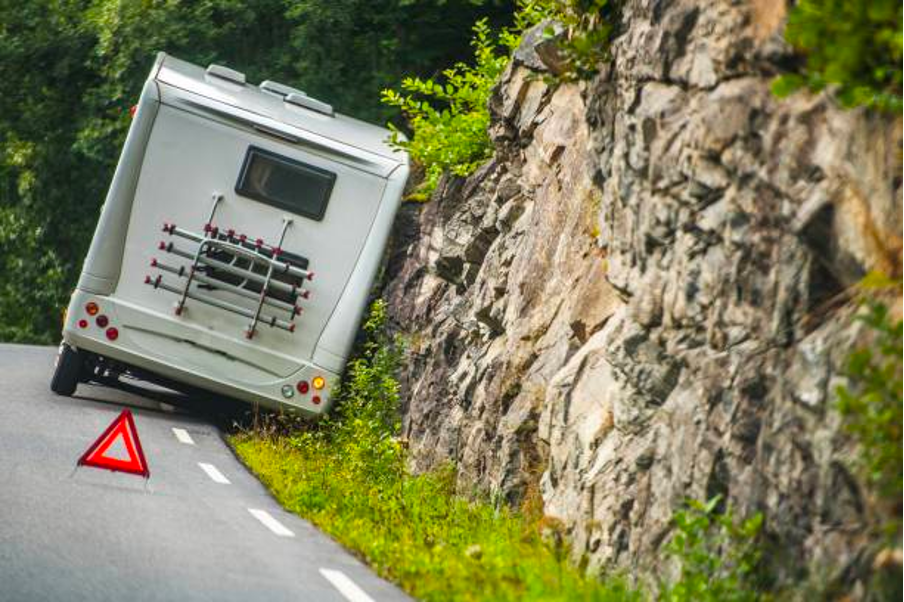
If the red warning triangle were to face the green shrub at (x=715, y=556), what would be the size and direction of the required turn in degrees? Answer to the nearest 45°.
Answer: approximately 45° to its left

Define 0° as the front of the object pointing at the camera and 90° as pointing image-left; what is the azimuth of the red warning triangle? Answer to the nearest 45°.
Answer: approximately 0°

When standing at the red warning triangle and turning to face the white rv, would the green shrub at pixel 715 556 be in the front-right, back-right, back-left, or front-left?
back-right

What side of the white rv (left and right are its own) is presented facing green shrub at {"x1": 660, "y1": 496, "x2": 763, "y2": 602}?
back

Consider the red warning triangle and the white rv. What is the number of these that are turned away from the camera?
1

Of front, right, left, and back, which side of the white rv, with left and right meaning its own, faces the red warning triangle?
back

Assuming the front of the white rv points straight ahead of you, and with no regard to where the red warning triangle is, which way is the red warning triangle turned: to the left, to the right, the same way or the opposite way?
the opposite way

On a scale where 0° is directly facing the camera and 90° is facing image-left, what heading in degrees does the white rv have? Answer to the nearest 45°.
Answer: approximately 180°
